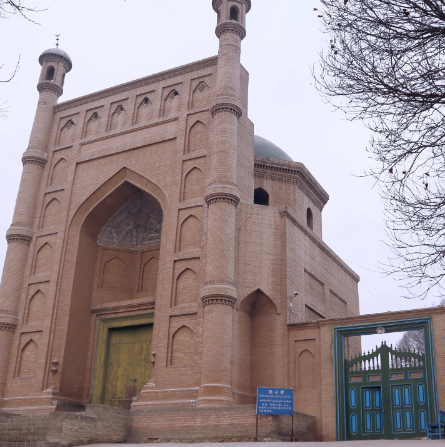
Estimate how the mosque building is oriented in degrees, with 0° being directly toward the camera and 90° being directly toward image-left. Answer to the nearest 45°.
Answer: approximately 45°

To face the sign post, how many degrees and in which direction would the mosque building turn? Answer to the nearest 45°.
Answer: approximately 90° to its left
